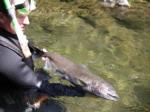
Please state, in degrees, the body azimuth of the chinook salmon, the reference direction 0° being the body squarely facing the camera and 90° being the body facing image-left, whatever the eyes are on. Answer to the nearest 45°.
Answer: approximately 315°
